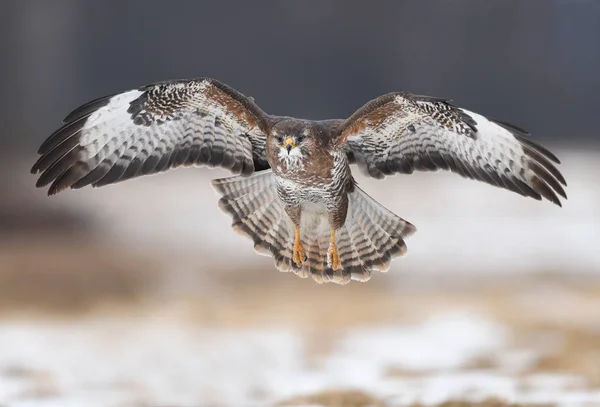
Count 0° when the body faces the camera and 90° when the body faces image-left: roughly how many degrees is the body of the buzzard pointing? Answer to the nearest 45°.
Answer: approximately 0°
